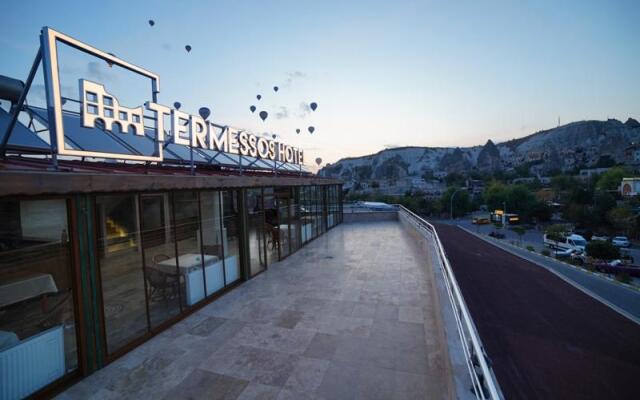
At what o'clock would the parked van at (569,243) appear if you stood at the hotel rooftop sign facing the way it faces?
The parked van is roughly at 10 o'clock from the hotel rooftop sign.

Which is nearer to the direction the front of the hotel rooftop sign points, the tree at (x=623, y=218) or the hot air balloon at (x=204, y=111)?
the tree

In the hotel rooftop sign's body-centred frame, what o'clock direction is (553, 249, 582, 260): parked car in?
The parked car is roughly at 10 o'clock from the hotel rooftop sign.

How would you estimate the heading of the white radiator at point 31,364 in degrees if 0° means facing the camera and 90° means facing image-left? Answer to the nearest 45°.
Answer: approximately 315°

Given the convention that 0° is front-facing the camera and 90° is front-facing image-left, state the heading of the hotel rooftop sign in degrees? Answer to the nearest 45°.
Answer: approximately 315°

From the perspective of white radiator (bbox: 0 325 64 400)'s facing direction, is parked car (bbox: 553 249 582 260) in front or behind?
in front
